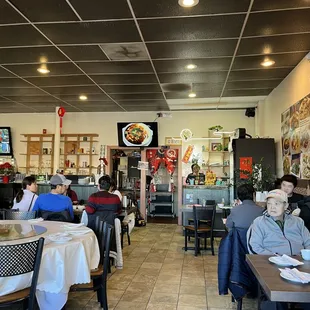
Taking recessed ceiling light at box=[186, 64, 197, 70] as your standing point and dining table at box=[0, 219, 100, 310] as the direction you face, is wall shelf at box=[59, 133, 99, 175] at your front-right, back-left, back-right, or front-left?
back-right

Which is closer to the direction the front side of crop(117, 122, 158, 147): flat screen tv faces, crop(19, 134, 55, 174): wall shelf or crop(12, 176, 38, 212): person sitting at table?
the person sitting at table

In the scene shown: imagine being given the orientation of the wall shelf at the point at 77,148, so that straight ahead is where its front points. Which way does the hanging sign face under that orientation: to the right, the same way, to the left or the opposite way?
the same way

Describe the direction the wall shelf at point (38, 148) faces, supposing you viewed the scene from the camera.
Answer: facing the viewer

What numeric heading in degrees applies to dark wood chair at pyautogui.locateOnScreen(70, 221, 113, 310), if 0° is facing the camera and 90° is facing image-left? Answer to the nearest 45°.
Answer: approximately 90°

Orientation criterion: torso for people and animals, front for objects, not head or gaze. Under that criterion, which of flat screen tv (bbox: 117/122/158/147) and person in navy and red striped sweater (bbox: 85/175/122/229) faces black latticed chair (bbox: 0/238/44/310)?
the flat screen tv

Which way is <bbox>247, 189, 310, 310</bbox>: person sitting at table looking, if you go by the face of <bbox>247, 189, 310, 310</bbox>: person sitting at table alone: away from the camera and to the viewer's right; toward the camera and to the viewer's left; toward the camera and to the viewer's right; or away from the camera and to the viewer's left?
toward the camera and to the viewer's left

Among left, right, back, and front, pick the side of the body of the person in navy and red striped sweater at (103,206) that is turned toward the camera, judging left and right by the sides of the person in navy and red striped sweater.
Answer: back

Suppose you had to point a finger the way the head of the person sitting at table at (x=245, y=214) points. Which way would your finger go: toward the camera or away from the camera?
away from the camera

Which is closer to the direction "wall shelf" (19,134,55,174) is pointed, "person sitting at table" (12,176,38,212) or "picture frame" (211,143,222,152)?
the person sitting at table

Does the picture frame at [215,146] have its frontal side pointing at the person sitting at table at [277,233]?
yes

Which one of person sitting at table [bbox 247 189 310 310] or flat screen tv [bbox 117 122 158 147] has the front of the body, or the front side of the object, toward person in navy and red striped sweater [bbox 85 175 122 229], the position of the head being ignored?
the flat screen tv

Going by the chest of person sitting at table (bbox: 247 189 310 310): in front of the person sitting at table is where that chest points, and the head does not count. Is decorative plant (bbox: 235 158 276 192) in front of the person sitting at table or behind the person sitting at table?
behind

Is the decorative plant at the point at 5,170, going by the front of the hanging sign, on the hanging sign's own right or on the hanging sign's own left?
on the hanging sign's own right

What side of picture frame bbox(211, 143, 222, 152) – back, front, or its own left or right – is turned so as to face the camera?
front

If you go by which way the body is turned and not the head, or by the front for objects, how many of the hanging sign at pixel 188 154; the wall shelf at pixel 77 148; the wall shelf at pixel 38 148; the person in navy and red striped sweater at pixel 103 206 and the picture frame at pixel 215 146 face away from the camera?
1
